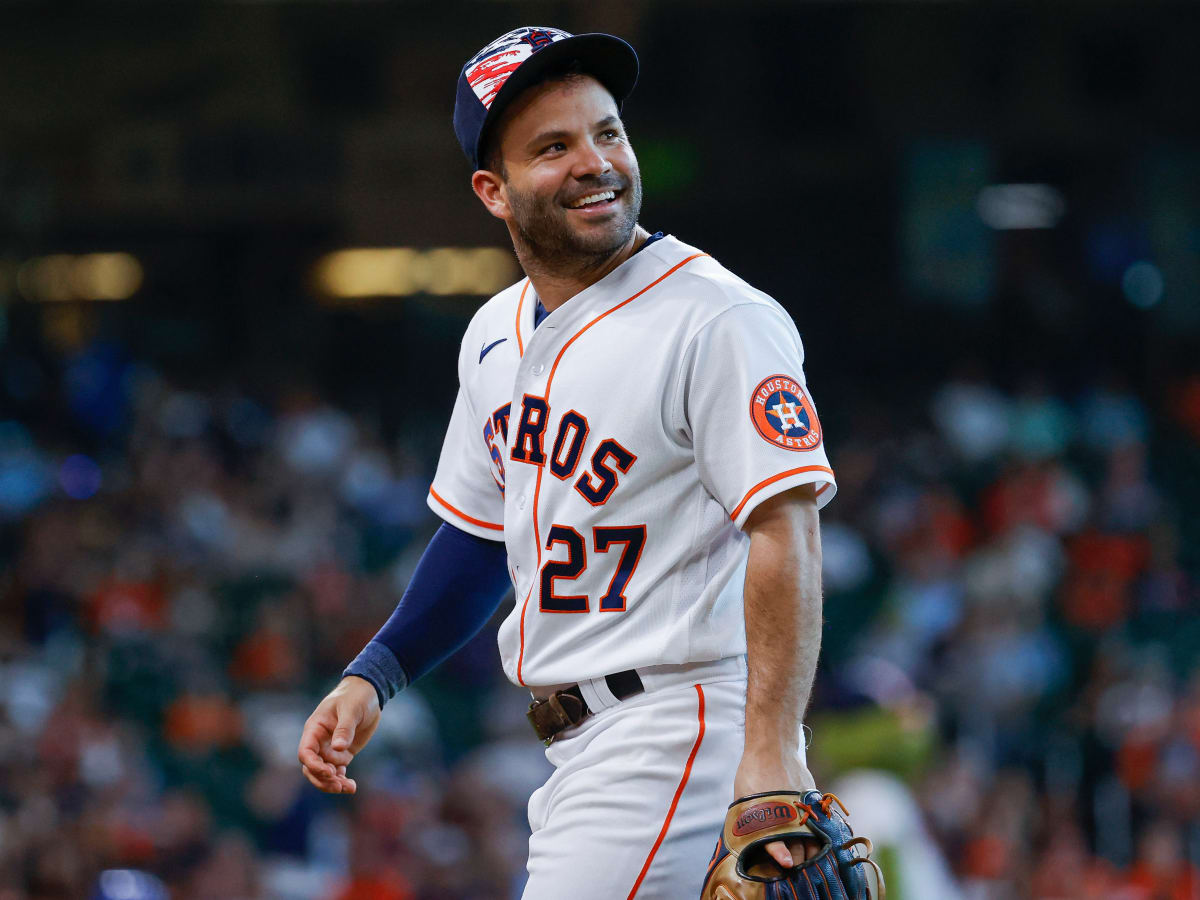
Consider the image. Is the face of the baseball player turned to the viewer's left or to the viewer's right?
to the viewer's right
